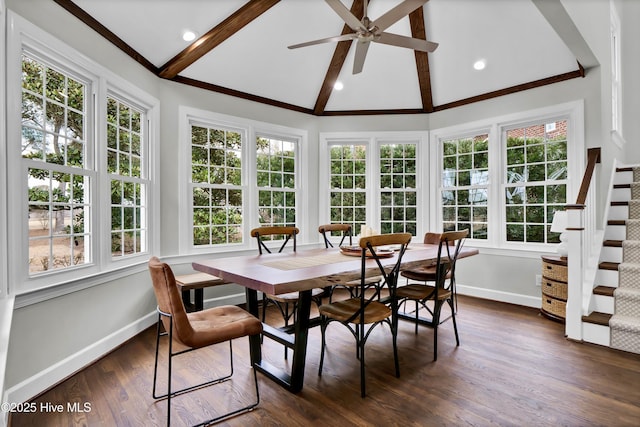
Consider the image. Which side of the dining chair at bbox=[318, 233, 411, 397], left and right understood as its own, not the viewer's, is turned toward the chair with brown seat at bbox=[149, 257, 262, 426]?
left

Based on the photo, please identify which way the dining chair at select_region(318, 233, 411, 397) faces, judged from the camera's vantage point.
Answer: facing away from the viewer and to the left of the viewer

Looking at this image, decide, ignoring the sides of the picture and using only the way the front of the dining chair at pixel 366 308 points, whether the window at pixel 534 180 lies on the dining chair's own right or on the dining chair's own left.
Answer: on the dining chair's own right

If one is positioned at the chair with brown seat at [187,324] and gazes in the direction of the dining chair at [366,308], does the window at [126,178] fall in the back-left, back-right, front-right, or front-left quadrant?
back-left

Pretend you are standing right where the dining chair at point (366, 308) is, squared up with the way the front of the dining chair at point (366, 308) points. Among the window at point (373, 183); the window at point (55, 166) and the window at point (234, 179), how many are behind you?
0

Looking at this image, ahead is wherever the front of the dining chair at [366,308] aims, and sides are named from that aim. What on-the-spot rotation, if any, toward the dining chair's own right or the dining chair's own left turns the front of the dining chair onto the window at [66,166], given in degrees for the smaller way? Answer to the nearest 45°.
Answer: approximately 45° to the dining chair's own left

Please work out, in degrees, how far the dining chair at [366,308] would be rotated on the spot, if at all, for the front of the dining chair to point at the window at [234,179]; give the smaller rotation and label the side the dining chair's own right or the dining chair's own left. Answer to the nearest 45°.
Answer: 0° — it already faces it

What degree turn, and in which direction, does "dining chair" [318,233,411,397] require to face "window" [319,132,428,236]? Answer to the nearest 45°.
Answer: approximately 45° to its right

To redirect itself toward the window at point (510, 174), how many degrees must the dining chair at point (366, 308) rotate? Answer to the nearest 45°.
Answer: approximately 90° to its right

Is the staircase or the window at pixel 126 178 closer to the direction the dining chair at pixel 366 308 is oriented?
the window

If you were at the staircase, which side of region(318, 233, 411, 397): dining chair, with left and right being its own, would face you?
right
